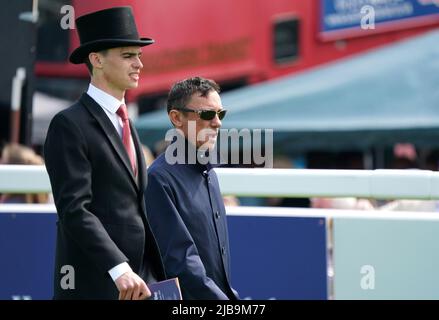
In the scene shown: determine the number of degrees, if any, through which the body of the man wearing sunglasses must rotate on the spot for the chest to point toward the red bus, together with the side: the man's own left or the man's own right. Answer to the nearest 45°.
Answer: approximately 135° to the man's own left

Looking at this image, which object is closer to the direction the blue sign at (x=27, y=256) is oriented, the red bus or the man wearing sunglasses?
the man wearing sunglasses

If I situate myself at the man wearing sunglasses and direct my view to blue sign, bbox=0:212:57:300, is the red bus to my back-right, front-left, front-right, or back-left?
front-right

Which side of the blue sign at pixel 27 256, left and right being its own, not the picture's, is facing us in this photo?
front

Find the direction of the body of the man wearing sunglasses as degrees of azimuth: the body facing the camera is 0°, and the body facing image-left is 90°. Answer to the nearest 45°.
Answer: approximately 315°

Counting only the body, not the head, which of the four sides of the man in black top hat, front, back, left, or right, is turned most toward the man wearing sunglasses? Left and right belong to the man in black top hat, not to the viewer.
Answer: left

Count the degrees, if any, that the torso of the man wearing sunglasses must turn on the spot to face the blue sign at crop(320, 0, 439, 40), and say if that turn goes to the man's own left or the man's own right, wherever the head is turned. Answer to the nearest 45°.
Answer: approximately 135° to the man's own left

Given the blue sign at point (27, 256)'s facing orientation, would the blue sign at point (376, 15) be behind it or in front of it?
behind

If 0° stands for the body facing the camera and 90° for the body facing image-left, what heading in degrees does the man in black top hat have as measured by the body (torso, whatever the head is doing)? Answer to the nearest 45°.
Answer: approximately 315°

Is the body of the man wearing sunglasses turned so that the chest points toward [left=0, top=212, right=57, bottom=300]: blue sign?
no

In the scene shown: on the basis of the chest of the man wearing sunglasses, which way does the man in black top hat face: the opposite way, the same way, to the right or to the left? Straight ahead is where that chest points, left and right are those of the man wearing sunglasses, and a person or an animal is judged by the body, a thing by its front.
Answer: the same way

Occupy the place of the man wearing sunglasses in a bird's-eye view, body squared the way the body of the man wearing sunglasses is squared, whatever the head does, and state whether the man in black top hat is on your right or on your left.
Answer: on your right
